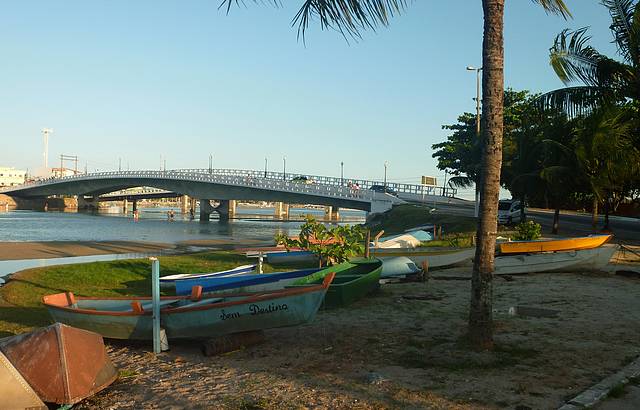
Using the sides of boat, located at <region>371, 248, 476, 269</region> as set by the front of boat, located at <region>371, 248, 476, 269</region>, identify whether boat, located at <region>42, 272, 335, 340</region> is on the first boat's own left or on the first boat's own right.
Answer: on the first boat's own right

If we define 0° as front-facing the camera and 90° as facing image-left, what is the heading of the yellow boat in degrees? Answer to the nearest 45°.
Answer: approximately 270°

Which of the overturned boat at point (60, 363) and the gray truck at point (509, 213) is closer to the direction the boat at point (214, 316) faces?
the gray truck

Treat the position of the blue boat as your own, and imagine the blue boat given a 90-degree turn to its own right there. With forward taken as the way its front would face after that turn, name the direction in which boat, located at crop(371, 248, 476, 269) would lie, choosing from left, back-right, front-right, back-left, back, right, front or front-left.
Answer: back-left

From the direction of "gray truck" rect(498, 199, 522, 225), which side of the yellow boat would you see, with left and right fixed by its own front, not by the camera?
left

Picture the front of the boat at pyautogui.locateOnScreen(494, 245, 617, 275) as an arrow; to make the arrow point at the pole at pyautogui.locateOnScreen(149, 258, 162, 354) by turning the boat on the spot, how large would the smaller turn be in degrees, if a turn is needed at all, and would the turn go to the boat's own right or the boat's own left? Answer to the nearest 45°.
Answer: approximately 135° to the boat's own right

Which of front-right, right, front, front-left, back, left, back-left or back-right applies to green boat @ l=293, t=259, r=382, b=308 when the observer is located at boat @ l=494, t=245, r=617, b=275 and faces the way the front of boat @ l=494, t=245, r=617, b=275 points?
back-right

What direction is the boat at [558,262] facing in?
to the viewer's right

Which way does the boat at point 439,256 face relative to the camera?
to the viewer's right

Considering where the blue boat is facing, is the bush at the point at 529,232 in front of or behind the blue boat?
in front

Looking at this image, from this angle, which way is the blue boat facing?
to the viewer's right

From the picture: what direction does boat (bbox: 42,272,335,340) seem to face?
to the viewer's right

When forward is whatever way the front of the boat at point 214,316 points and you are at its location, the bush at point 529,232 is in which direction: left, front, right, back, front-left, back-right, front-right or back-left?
front-left

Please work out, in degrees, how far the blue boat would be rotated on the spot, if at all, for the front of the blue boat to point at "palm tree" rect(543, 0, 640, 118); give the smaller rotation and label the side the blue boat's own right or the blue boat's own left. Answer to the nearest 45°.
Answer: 0° — it already faces it

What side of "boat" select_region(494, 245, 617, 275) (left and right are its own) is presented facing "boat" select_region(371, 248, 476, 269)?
back
